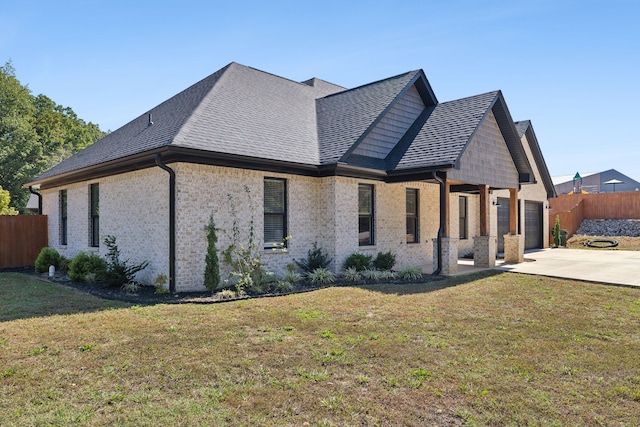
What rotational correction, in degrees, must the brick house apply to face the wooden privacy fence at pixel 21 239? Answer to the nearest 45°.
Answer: approximately 180°

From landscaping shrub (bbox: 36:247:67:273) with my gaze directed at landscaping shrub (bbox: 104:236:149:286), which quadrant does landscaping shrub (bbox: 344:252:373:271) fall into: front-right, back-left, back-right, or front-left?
front-left

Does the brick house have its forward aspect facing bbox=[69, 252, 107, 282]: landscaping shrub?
no

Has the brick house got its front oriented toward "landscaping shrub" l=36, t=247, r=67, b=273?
no

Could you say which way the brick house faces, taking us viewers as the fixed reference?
facing the viewer and to the right of the viewer

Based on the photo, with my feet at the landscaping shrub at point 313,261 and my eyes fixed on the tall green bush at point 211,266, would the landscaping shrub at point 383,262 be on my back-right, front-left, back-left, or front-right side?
back-left
